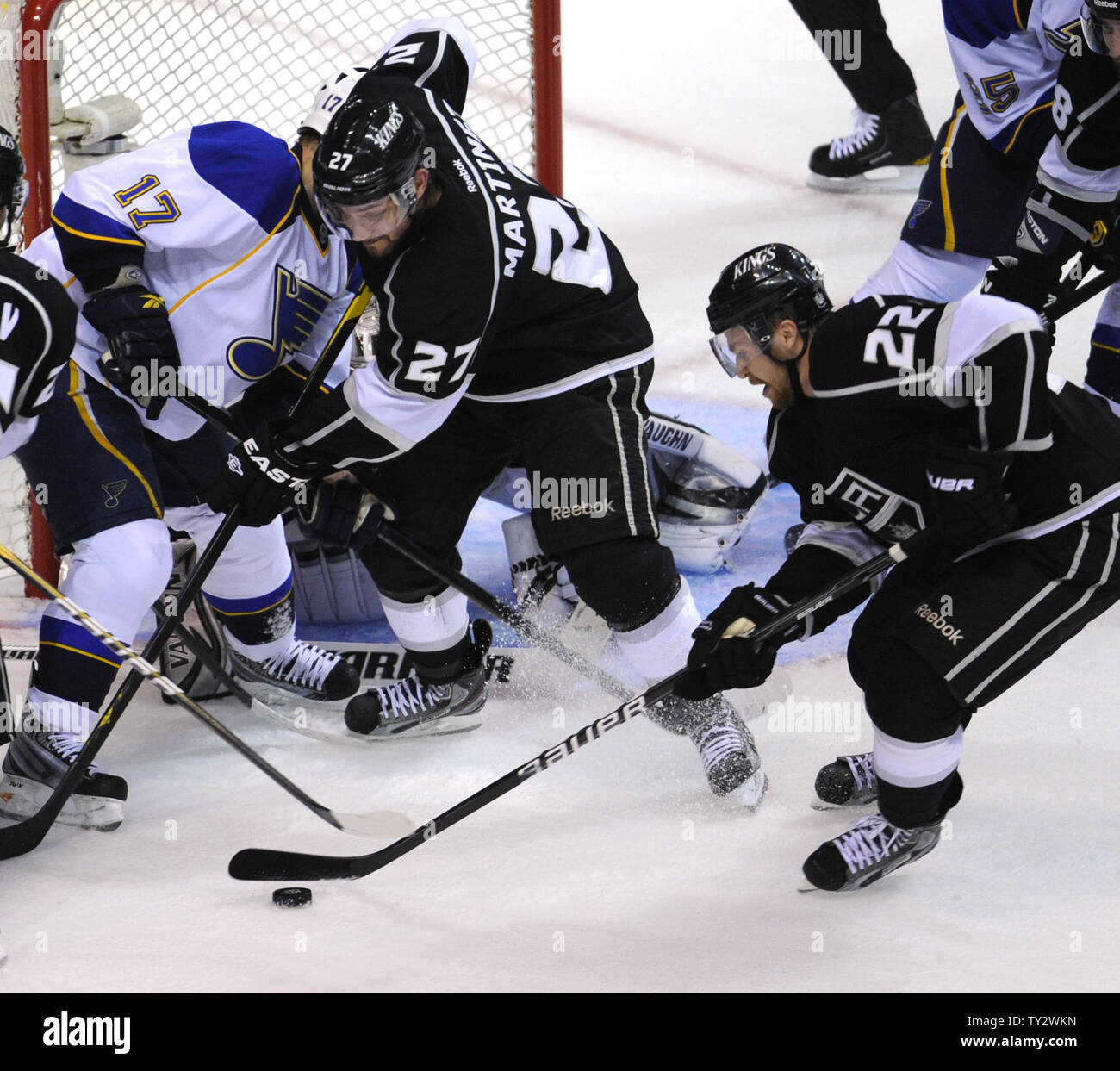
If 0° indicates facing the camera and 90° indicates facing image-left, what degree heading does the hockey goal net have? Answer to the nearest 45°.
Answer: approximately 315°

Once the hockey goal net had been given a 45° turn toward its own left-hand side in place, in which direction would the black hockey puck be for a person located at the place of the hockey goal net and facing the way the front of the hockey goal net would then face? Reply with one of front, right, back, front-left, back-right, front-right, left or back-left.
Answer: right
